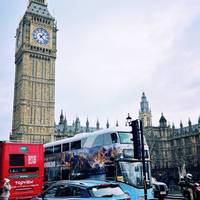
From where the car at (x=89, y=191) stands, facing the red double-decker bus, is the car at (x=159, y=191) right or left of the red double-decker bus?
right

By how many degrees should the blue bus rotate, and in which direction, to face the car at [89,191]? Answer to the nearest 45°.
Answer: approximately 45° to its right

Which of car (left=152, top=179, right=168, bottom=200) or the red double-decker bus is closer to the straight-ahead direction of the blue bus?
the car

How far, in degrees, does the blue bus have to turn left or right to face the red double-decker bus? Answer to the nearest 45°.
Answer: approximately 135° to its right
